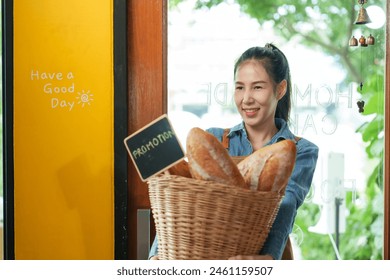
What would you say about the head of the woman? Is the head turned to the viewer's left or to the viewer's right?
to the viewer's left

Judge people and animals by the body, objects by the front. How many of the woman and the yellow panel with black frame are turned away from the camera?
0

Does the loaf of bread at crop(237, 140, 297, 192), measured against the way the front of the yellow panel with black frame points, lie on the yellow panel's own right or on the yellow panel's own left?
on the yellow panel's own left

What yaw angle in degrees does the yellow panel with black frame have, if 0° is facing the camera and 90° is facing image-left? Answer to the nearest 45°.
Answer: approximately 0°

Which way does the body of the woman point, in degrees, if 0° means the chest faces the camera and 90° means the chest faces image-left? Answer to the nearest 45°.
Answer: approximately 45°
